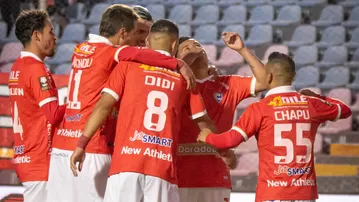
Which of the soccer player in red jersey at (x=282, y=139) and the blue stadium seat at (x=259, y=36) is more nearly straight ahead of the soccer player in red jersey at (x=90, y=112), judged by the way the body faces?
the blue stadium seat

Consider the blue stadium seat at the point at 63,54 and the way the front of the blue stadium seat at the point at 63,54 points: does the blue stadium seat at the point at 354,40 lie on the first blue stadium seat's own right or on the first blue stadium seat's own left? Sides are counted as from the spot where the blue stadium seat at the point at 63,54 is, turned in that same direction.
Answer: on the first blue stadium seat's own left

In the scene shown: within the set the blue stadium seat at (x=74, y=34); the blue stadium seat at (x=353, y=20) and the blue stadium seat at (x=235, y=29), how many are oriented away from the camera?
0

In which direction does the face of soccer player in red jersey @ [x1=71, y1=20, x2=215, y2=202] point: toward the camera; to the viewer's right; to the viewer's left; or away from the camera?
away from the camera

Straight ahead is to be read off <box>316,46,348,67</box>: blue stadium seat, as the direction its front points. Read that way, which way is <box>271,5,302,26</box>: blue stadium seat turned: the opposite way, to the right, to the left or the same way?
the same way

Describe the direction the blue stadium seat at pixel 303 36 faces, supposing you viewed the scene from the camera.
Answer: facing the viewer and to the left of the viewer

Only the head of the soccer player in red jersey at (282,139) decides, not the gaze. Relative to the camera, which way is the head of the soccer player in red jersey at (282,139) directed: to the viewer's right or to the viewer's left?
to the viewer's left

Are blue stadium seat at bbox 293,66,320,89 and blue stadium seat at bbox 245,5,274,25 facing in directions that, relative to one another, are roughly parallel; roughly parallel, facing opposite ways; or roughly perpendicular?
roughly parallel

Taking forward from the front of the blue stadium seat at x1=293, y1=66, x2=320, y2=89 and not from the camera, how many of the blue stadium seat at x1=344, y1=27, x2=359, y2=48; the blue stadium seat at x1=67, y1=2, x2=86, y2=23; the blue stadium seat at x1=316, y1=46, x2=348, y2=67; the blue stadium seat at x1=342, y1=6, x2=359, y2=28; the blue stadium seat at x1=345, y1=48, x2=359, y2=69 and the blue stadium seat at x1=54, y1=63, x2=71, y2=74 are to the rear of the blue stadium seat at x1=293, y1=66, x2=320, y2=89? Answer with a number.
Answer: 4

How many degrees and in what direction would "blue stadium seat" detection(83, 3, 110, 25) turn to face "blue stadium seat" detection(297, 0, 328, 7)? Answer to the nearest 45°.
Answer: approximately 135° to its left

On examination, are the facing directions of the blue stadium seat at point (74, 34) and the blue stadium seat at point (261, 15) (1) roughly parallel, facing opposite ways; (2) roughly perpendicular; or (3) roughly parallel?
roughly parallel

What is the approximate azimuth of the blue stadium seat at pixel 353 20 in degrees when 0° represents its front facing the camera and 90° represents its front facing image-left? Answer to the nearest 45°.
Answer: approximately 45°

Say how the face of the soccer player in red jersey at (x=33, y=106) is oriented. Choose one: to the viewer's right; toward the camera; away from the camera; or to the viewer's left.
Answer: to the viewer's right

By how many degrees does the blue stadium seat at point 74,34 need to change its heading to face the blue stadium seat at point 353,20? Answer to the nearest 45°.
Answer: approximately 135° to its left
